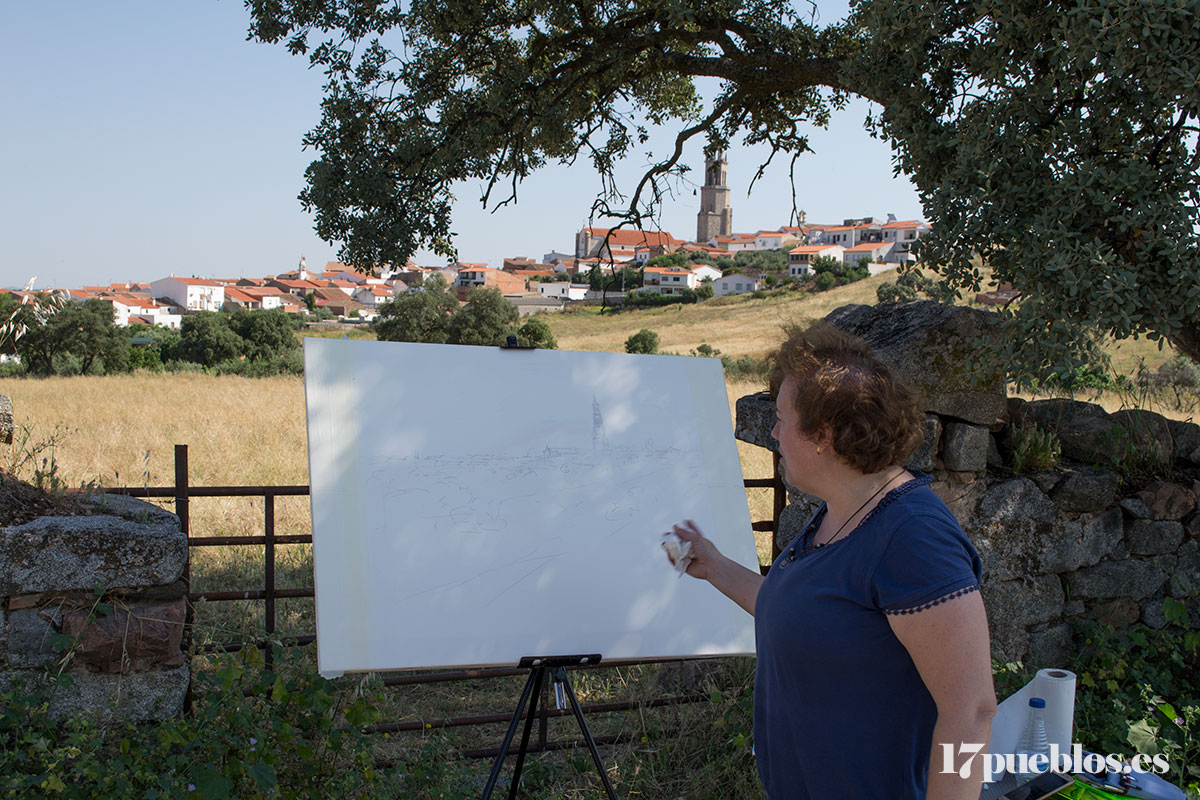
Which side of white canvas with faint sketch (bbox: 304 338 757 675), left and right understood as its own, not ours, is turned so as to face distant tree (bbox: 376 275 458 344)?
back

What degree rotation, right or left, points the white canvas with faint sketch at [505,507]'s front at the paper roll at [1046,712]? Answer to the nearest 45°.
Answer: approximately 90° to its left

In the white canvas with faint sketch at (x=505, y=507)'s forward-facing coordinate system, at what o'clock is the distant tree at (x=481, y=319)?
The distant tree is roughly at 6 o'clock from the white canvas with faint sketch.

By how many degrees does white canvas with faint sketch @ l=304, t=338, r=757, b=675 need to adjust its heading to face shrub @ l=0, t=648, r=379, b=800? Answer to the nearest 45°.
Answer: approximately 90° to its right

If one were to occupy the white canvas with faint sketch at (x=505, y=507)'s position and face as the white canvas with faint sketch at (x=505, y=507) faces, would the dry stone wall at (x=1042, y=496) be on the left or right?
on its left

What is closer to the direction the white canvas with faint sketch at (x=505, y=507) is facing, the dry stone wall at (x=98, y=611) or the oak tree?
the dry stone wall

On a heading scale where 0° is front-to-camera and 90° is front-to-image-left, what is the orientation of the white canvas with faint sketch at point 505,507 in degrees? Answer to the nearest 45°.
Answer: approximately 0°

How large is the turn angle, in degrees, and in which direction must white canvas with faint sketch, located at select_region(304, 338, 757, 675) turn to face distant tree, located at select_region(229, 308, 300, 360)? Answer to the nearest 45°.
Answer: approximately 180°

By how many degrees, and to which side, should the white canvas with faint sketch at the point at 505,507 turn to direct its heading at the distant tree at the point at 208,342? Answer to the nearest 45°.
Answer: approximately 180°
